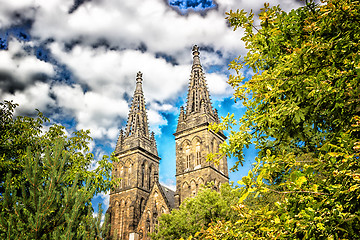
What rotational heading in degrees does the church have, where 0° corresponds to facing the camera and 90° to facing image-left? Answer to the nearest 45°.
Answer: approximately 45°

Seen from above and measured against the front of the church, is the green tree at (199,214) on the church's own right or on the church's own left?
on the church's own left

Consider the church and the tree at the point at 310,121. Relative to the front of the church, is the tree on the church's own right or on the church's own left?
on the church's own left
